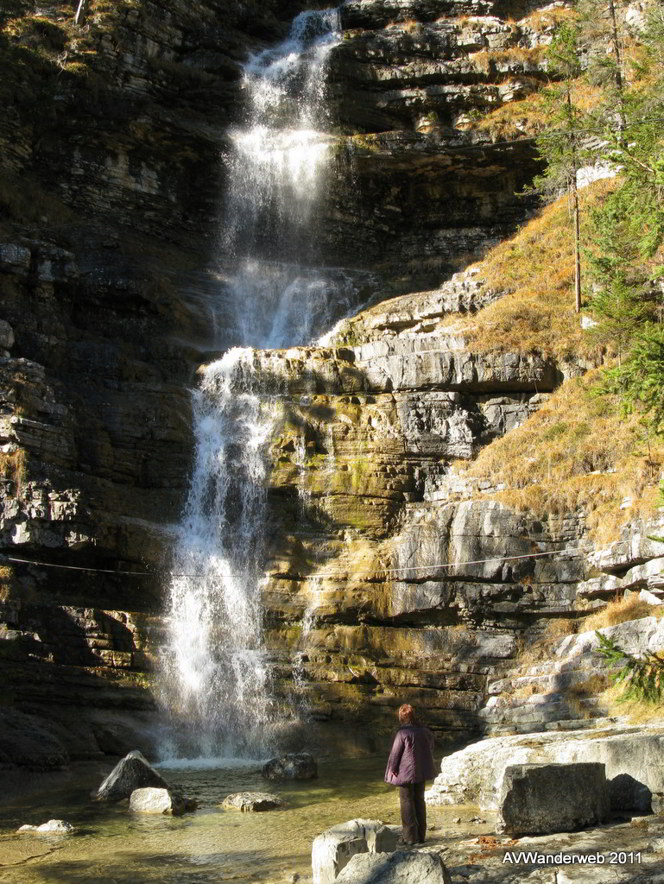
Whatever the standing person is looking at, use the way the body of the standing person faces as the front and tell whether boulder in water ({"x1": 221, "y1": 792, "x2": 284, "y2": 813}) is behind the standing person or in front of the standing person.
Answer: in front

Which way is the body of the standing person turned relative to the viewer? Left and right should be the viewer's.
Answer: facing away from the viewer and to the left of the viewer

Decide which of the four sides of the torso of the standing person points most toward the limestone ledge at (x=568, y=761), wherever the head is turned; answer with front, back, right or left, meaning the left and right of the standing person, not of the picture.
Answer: right

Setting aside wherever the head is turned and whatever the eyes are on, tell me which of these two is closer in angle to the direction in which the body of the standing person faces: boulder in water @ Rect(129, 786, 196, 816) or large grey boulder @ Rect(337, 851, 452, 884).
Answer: the boulder in water

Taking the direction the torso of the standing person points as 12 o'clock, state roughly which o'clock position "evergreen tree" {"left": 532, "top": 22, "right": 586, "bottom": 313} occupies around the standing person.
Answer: The evergreen tree is roughly at 2 o'clock from the standing person.

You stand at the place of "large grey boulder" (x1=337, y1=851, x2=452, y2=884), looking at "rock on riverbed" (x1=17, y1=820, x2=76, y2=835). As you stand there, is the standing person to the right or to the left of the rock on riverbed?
right

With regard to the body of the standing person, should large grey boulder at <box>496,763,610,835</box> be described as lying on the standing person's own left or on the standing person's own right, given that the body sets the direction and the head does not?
on the standing person's own right
